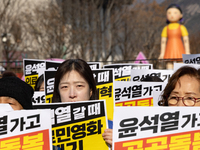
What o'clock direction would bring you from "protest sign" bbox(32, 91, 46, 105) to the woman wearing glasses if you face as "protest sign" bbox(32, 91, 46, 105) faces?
The woman wearing glasses is roughly at 11 o'clock from the protest sign.

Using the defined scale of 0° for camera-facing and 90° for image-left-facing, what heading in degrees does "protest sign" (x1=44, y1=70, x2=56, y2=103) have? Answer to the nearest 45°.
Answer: approximately 0°

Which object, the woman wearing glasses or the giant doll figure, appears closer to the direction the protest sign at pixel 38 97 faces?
the woman wearing glasses

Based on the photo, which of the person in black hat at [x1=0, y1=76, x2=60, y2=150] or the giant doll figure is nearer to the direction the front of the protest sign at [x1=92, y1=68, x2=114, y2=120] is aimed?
the person in black hat

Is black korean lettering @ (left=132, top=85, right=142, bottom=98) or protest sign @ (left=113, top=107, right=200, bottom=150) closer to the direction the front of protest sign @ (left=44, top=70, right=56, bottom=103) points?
the protest sign

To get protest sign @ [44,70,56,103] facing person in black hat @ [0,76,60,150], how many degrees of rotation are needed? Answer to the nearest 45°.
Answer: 0° — it already faces them
